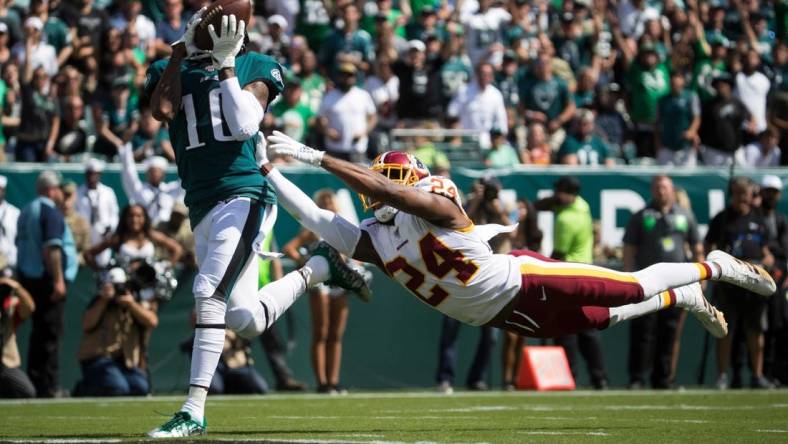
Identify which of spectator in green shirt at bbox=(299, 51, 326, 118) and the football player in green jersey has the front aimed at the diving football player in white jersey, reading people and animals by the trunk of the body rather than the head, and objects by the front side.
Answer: the spectator in green shirt

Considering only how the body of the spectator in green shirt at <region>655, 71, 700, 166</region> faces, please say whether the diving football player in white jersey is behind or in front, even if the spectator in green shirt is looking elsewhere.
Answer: in front

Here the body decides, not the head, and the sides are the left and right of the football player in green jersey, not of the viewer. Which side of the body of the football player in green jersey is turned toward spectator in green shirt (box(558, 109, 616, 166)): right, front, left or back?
back

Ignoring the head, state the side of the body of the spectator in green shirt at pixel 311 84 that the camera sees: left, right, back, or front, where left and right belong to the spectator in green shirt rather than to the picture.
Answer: front

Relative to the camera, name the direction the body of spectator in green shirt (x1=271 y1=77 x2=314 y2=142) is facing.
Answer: toward the camera

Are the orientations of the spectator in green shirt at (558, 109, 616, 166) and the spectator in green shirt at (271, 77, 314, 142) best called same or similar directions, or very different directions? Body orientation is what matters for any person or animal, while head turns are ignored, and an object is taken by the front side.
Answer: same or similar directions

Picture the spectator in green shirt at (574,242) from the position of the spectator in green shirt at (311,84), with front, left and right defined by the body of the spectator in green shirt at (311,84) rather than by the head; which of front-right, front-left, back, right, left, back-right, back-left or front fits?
front-left

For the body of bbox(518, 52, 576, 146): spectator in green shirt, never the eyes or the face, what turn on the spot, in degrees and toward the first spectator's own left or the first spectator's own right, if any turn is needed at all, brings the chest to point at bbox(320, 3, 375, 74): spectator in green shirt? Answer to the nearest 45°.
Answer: approximately 90° to the first spectator's own right

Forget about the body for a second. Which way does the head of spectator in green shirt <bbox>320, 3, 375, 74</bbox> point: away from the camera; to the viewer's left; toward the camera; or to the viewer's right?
toward the camera

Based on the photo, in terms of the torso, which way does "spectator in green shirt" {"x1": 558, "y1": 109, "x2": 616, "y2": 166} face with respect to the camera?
toward the camera

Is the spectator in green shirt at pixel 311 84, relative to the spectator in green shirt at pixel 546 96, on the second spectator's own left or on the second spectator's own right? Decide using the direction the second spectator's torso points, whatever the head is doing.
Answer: on the second spectator's own right
